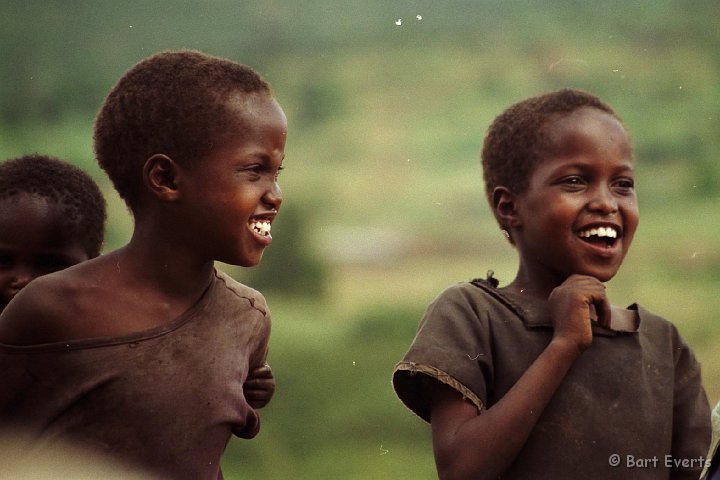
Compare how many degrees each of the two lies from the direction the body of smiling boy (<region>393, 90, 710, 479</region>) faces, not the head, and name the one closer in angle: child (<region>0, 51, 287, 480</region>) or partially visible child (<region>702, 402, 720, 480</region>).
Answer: the partially visible child

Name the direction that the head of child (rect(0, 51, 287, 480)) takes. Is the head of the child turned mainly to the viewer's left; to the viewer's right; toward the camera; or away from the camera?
to the viewer's right

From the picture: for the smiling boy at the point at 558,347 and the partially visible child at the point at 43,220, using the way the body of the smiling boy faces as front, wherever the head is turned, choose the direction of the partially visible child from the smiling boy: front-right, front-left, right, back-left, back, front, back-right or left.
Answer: back-right

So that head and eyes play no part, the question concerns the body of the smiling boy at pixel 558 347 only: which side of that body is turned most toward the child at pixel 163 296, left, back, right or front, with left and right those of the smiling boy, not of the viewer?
right

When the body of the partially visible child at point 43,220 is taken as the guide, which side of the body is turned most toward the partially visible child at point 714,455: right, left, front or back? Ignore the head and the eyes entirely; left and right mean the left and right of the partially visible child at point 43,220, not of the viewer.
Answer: left

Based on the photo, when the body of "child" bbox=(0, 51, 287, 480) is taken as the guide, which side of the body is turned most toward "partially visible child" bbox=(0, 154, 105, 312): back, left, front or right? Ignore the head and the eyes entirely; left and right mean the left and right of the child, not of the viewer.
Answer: back

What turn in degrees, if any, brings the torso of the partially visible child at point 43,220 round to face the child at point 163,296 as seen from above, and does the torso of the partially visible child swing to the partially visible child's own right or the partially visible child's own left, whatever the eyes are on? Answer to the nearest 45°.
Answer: approximately 90° to the partially visible child's own left

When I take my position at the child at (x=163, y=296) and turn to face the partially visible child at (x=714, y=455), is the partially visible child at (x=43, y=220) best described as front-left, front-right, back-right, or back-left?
back-left

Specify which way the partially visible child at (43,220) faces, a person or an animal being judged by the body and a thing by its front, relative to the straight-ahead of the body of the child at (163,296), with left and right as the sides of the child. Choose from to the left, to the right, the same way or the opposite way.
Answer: to the right
